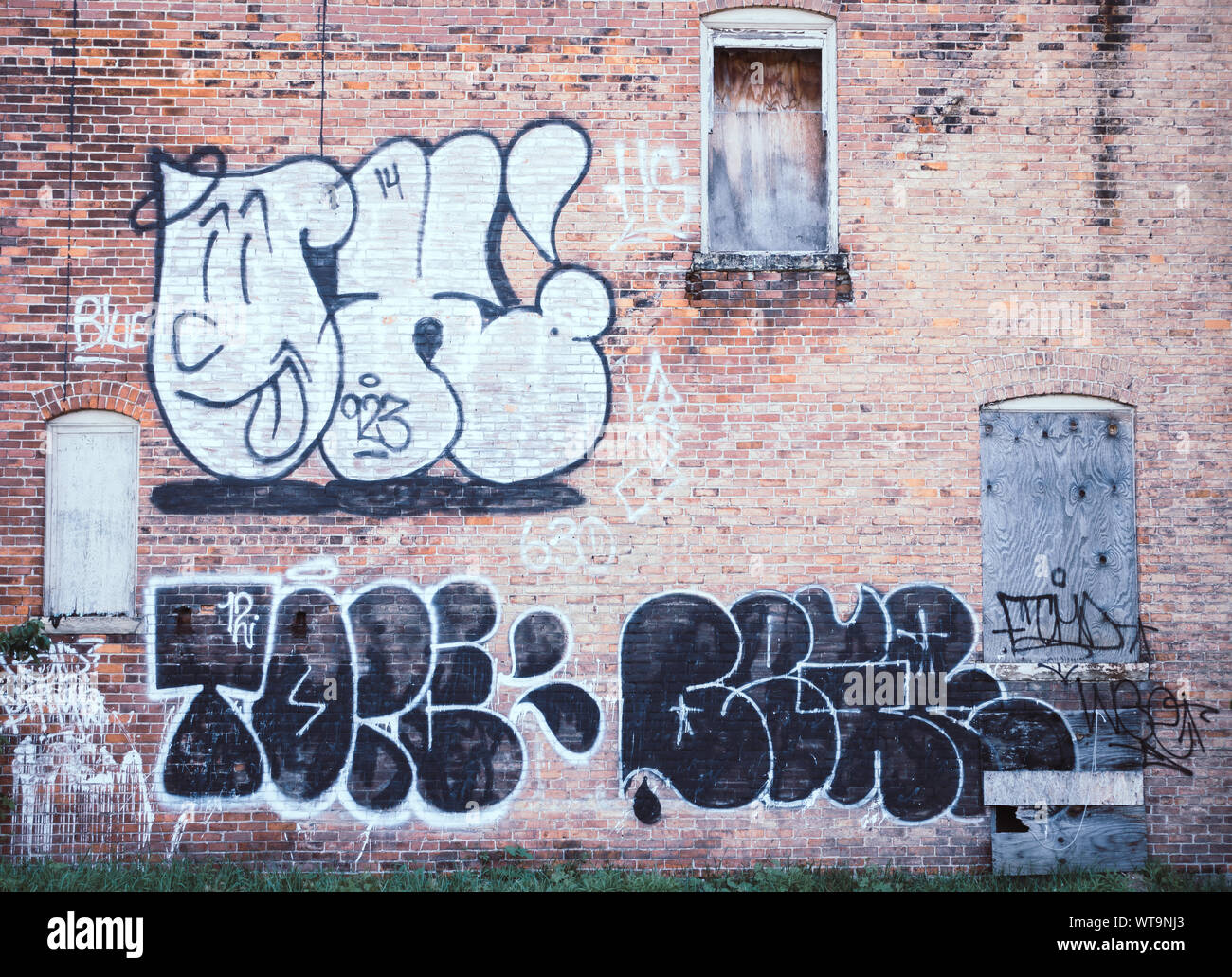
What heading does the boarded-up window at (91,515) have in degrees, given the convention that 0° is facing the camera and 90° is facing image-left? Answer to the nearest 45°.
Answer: approximately 0°

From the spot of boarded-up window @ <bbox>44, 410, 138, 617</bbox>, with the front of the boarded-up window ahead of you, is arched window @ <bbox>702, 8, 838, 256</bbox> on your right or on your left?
on your left
